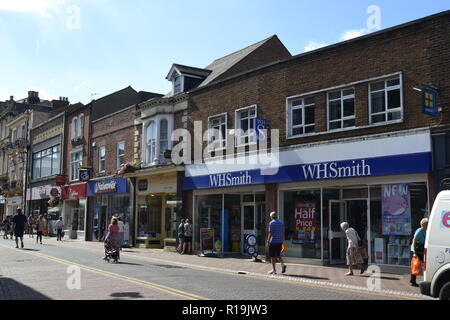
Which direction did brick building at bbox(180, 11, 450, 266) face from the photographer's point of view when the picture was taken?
facing the viewer and to the left of the viewer

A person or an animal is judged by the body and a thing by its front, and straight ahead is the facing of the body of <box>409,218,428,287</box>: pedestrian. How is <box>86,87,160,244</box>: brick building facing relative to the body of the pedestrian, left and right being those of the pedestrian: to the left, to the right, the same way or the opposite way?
to the right

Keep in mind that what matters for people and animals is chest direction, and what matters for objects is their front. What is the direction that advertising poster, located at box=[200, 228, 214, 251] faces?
toward the camera

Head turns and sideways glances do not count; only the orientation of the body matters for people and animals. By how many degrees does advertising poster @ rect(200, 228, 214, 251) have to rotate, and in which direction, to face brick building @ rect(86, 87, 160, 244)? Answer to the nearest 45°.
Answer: approximately 135° to its right

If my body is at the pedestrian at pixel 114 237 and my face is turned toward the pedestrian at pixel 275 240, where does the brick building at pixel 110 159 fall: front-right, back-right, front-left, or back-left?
back-left
